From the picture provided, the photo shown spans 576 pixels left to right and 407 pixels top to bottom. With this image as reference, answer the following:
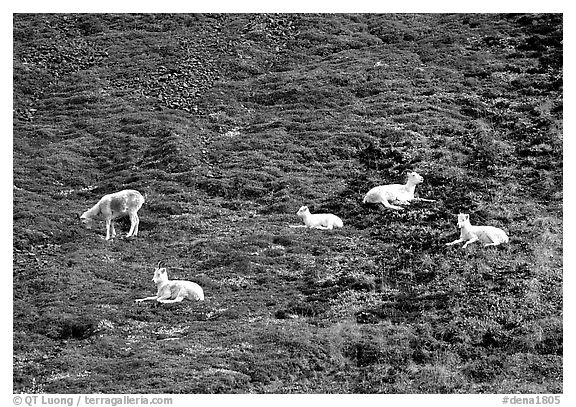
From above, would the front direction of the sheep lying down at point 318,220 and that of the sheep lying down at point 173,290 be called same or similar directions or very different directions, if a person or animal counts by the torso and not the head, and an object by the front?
same or similar directions

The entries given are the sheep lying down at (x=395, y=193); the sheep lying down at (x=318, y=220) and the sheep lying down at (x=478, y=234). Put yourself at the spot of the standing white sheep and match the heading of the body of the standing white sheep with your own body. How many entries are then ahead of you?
0

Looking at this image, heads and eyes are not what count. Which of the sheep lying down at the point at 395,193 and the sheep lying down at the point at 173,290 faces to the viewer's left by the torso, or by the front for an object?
the sheep lying down at the point at 173,290

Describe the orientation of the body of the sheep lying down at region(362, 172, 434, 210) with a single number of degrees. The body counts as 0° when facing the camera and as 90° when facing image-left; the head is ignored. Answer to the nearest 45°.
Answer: approximately 270°

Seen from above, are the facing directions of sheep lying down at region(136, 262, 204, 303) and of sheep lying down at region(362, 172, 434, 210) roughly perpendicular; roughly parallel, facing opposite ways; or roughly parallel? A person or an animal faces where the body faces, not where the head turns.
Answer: roughly parallel, facing opposite ways

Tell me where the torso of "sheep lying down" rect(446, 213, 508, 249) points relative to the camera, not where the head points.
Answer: to the viewer's left

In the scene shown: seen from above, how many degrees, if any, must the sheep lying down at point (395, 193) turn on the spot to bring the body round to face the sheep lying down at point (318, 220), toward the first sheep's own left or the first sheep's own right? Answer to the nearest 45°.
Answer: approximately 135° to the first sheep's own right

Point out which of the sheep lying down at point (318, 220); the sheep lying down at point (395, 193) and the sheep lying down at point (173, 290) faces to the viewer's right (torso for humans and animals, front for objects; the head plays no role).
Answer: the sheep lying down at point (395, 193)

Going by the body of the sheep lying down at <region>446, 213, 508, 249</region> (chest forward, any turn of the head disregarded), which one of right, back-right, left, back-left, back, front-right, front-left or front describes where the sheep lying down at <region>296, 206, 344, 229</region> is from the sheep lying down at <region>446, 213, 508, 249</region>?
front

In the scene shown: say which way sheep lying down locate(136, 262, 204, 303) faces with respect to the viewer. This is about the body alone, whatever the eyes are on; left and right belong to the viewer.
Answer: facing to the left of the viewer

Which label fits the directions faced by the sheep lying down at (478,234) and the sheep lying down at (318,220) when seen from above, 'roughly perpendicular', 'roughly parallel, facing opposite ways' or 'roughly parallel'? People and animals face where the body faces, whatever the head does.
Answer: roughly parallel

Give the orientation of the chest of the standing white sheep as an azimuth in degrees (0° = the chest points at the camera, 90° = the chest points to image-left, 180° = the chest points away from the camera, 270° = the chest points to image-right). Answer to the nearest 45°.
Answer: approximately 90°

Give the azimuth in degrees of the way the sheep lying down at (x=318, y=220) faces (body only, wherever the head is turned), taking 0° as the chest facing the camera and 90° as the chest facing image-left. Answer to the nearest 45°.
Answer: approximately 90°

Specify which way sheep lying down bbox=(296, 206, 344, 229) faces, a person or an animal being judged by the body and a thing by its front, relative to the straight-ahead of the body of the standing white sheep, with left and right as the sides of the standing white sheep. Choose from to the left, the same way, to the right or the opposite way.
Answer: the same way

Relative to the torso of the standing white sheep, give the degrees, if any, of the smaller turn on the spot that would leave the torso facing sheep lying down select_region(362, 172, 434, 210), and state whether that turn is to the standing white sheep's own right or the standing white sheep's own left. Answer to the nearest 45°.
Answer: approximately 180°

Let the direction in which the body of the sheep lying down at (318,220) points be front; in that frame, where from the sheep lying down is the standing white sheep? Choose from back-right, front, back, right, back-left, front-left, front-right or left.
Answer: front
